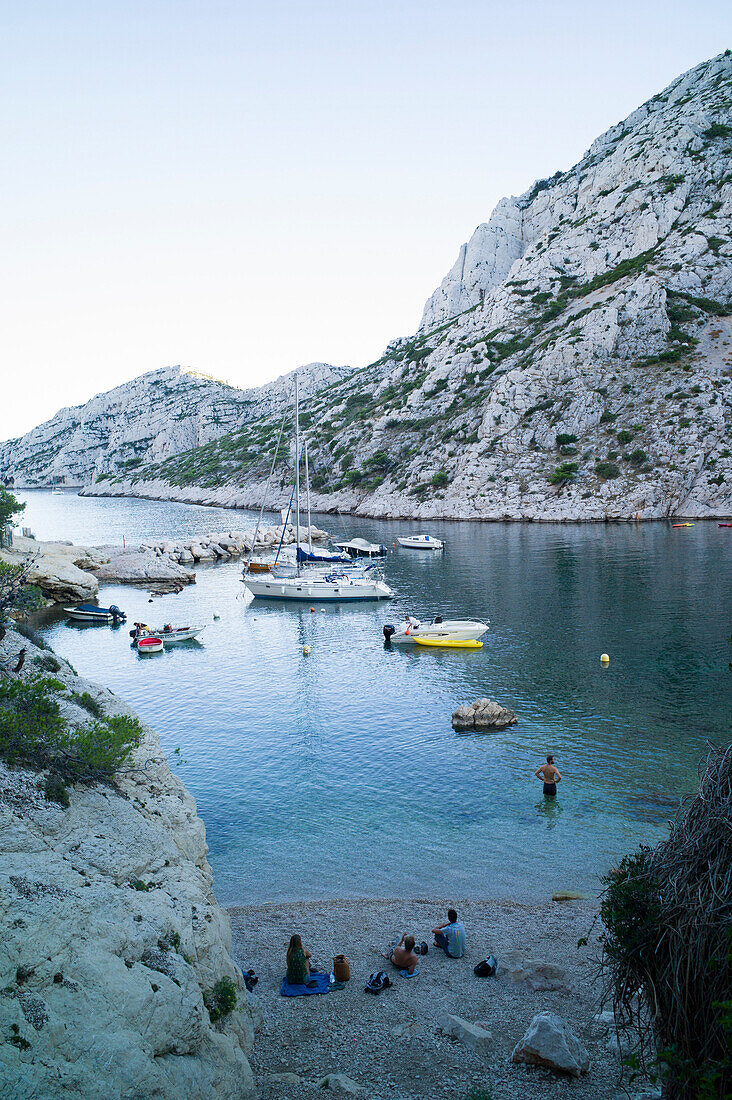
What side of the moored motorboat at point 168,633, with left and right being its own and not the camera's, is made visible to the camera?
right

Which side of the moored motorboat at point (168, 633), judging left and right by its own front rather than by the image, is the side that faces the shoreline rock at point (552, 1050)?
right

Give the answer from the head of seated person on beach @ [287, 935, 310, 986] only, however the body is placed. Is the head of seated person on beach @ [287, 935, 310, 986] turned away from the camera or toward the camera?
away from the camera

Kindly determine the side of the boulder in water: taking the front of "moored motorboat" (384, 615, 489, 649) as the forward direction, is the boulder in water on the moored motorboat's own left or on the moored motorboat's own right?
on the moored motorboat's own right

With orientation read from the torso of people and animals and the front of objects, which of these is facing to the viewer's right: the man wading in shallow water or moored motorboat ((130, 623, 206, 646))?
the moored motorboat

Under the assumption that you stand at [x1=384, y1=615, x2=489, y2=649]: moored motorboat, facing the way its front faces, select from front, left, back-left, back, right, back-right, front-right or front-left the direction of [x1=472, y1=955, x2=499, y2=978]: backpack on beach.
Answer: right

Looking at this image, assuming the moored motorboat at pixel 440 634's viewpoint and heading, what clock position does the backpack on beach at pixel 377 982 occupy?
The backpack on beach is roughly at 3 o'clock from the moored motorboat.

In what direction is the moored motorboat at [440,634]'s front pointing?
to the viewer's right

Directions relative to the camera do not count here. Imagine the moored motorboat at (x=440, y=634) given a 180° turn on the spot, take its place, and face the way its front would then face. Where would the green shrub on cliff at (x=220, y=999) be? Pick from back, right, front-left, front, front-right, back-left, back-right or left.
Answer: left

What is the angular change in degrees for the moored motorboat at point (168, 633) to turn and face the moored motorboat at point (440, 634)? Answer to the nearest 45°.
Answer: approximately 45° to its right

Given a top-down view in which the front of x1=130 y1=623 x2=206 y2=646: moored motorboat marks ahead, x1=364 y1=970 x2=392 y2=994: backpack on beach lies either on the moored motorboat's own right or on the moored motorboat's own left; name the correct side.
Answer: on the moored motorboat's own right

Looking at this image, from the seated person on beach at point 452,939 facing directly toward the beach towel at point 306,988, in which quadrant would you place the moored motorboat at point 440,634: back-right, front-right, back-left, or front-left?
back-right
